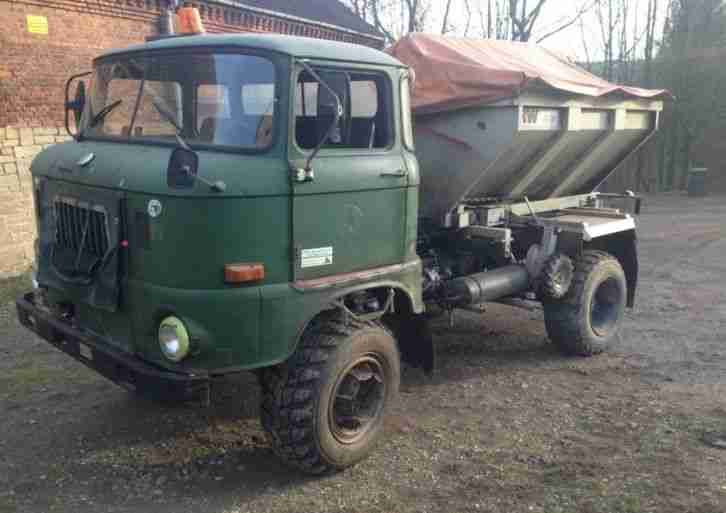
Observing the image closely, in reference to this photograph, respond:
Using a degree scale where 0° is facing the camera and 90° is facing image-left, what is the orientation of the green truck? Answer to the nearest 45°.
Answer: approximately 45°
